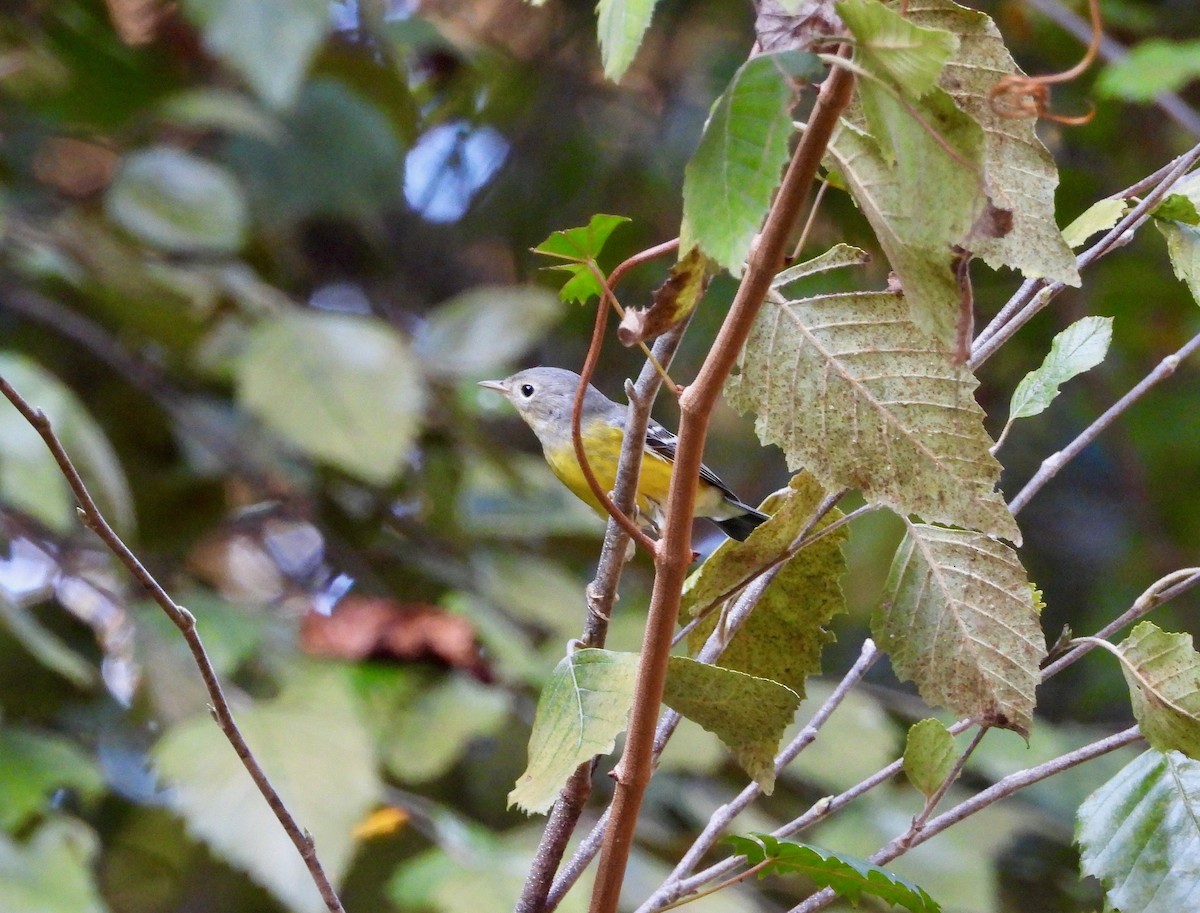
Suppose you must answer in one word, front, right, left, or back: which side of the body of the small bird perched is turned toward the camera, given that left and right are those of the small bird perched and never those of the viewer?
left

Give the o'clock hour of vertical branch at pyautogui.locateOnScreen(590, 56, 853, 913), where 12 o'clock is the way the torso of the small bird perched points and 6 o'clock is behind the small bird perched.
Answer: The vertical branch is roughly at 9 o'clock from the small bird perched.

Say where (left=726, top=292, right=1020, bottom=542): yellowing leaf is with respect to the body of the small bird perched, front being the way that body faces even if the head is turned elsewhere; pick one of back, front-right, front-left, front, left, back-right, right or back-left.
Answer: back

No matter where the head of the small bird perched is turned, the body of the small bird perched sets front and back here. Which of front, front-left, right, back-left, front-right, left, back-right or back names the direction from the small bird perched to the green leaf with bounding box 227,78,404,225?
front-right

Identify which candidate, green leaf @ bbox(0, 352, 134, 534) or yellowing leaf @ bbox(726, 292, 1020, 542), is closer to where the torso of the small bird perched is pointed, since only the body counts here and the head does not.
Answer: the green leaf
